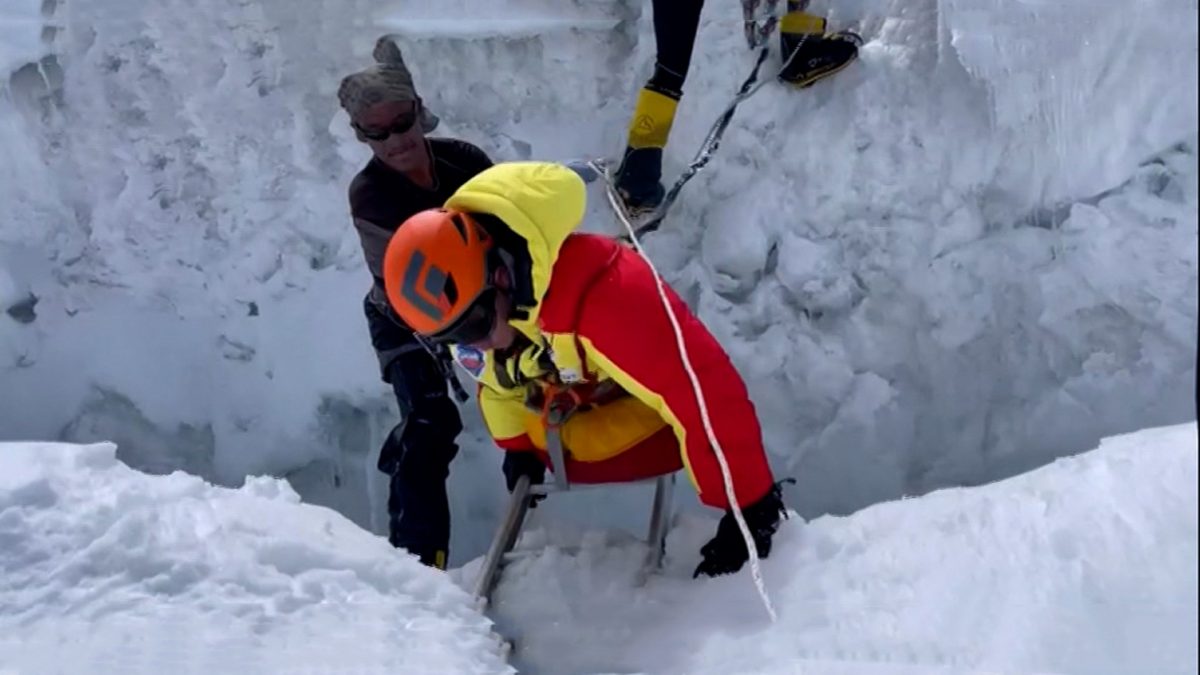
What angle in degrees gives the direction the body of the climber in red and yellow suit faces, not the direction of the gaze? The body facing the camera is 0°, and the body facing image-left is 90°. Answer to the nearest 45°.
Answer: approximately 45°
